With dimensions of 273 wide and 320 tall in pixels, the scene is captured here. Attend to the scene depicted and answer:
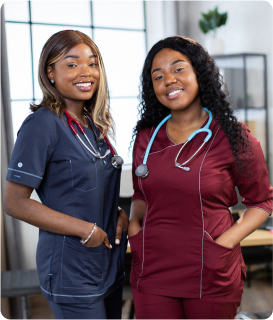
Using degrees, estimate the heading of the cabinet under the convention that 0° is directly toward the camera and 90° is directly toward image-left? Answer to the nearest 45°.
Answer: approximately 0°

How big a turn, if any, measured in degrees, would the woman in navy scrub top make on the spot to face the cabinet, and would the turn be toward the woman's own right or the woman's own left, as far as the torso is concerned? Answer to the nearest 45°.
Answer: approximately 90° to the woman's own left

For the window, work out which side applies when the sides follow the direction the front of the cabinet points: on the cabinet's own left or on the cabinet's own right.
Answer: on the cabinet's own right

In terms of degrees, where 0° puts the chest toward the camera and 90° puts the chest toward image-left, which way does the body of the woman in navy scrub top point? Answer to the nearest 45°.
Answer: approximately 315°

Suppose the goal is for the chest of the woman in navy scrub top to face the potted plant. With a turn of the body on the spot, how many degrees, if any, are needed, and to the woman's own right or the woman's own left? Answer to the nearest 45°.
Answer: approximately 90° to the woman's own left
